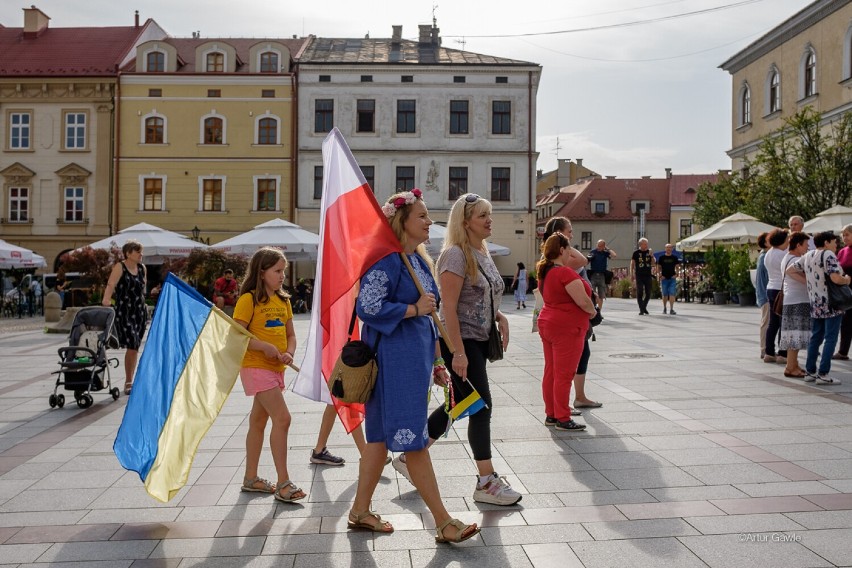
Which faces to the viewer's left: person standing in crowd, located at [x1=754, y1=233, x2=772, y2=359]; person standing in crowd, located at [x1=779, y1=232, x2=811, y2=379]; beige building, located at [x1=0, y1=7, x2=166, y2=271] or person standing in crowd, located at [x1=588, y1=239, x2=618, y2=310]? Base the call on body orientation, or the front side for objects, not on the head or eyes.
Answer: person standing in crowd, located at [x1=754, y1=233, x2=772, y2=359]

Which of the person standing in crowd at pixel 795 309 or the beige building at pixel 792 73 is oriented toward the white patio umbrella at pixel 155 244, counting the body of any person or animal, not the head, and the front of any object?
the beige building

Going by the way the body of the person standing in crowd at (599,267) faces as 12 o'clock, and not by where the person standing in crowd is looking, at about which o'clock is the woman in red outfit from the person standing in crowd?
The woman in red outfit is roughly at 12 o'clock from the person standing in crowd.

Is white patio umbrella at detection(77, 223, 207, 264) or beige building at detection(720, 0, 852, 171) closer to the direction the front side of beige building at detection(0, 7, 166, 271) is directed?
the white patio umbrella

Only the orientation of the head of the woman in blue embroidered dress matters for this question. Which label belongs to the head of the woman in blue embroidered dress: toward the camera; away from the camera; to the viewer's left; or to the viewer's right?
to the viewer's right
